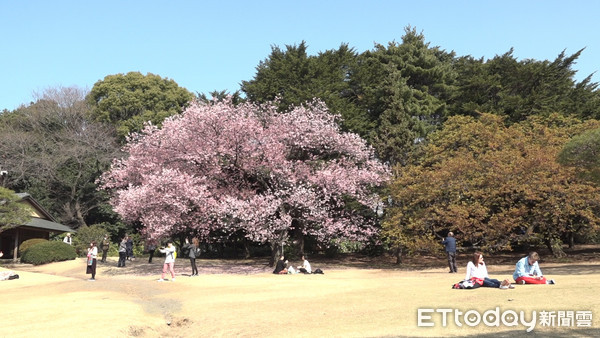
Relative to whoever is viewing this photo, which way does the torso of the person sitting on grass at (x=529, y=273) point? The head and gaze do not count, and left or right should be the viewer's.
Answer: facing the viewer and to the right of the viewer

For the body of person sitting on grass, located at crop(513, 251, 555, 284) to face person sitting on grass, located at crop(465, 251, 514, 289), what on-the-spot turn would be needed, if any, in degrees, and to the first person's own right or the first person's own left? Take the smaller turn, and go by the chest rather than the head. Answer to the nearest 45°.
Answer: approximately 90° to the first person's own right

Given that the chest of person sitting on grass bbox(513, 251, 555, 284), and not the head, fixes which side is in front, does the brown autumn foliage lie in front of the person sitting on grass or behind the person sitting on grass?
behind

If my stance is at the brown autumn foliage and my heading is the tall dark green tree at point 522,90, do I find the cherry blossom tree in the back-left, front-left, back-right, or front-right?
back-left

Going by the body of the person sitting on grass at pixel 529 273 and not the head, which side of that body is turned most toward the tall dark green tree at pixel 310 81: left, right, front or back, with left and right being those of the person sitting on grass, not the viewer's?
back

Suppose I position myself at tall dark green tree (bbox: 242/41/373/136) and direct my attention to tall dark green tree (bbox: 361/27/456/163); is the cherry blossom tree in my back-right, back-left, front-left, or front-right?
back-right

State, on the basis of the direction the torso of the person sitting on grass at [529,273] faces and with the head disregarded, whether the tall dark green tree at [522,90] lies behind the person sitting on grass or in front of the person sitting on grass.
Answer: behind
